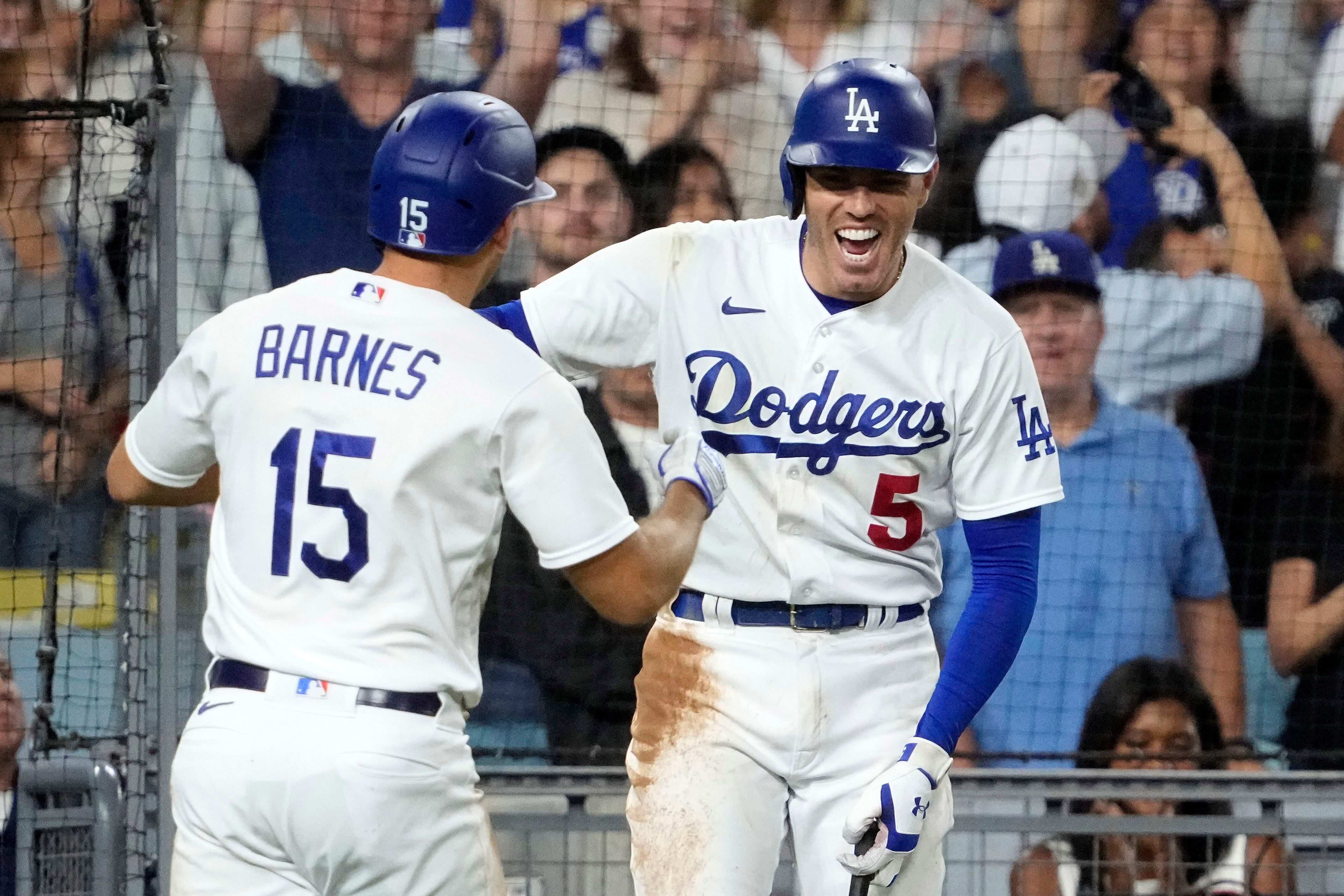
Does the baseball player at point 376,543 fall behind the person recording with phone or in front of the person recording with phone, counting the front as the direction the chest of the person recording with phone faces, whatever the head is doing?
in front

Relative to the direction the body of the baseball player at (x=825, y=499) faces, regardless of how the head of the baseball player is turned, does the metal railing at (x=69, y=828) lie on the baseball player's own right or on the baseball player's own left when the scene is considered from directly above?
on the baseball player's own right

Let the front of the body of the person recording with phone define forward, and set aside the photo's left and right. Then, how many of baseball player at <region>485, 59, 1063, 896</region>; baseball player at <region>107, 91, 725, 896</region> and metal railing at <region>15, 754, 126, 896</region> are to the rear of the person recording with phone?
0

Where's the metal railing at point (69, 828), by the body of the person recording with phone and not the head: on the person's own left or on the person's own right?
on the person's own right

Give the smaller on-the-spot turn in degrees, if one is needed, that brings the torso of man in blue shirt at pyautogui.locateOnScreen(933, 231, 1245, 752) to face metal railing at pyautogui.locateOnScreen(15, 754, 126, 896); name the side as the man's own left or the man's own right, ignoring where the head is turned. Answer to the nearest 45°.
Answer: approximately 45° to the man's own right

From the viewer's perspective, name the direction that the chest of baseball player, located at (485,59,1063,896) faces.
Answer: toward the camera

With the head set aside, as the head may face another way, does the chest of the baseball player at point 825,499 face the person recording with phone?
no

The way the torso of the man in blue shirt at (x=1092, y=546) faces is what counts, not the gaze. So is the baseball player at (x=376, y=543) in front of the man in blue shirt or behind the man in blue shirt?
in front

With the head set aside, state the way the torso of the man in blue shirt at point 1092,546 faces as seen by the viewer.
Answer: toward the camera

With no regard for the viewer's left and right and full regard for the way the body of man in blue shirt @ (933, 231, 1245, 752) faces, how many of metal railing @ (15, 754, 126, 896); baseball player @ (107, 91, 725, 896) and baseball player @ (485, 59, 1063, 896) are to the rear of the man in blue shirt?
0

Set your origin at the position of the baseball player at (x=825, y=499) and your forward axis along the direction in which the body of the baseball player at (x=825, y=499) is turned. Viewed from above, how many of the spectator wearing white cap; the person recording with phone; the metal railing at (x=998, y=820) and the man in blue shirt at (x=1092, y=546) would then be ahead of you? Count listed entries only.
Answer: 0

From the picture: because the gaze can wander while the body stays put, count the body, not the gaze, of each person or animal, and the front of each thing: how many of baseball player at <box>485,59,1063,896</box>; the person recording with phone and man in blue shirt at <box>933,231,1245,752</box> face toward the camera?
3

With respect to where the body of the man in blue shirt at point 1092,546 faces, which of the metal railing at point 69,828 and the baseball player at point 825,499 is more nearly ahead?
the baseball player

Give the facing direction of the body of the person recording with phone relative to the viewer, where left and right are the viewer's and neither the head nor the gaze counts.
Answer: facing the viewer

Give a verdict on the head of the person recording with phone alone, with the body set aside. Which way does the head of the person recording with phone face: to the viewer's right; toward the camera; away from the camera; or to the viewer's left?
toward the camera

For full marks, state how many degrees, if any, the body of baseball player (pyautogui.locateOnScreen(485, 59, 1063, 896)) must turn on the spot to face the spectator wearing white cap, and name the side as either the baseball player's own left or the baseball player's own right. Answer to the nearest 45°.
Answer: approximately 135° to the baseball player's own left

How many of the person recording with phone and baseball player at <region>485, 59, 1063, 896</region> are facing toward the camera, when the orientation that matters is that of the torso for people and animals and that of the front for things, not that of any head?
2
